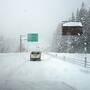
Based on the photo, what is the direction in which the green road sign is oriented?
toward the camera

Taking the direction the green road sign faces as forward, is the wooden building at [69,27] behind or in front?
in front
